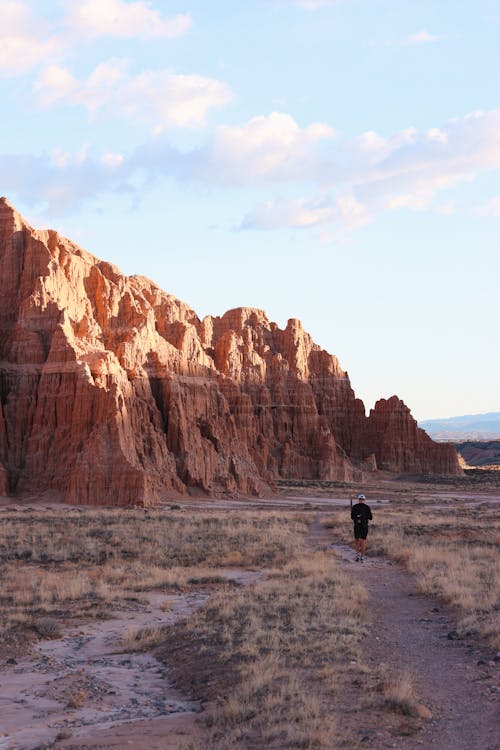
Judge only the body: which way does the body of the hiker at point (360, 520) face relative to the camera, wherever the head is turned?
away from the camera
